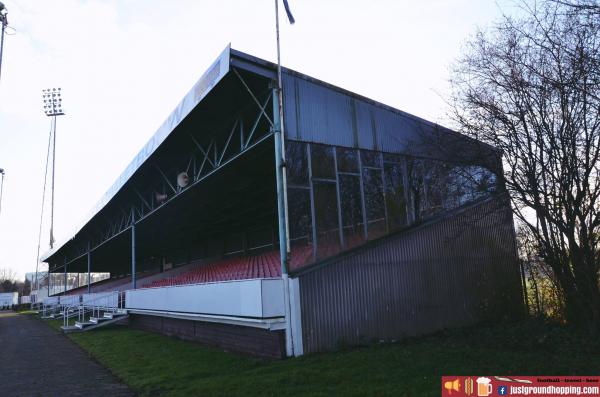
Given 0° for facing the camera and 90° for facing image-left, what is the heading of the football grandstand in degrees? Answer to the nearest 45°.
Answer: approximately 45°
